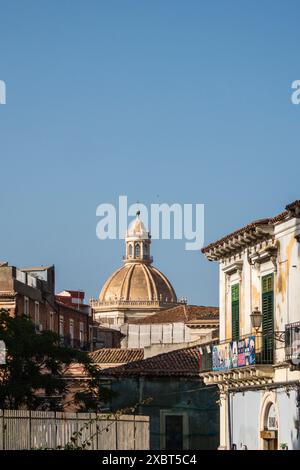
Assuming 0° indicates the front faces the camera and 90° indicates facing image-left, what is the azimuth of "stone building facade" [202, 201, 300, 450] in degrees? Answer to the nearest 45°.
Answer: approximately 45°
